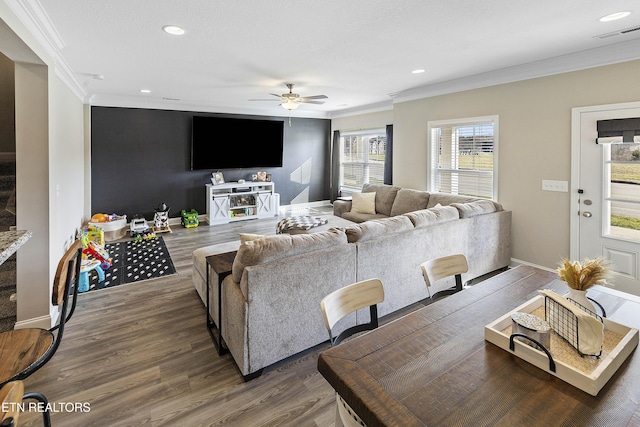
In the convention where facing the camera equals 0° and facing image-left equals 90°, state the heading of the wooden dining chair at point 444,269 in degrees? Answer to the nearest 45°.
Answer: approximately 315°

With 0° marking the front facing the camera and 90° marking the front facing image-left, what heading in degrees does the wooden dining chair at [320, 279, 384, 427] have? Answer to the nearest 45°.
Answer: approximately 315°

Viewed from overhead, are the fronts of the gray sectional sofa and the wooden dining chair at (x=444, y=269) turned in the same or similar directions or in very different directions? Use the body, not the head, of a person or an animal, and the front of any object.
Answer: very different directions

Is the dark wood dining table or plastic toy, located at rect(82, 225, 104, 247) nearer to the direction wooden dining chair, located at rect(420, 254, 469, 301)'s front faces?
the dark wood dining table

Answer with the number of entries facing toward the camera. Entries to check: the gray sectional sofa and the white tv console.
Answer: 1

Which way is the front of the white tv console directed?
toward the camera

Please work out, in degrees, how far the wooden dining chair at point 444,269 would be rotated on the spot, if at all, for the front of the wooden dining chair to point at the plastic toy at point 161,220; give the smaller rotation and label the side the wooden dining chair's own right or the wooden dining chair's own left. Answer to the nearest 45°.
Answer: approximately 180°

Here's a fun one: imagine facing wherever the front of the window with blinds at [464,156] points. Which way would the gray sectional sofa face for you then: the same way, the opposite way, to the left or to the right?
to the right
